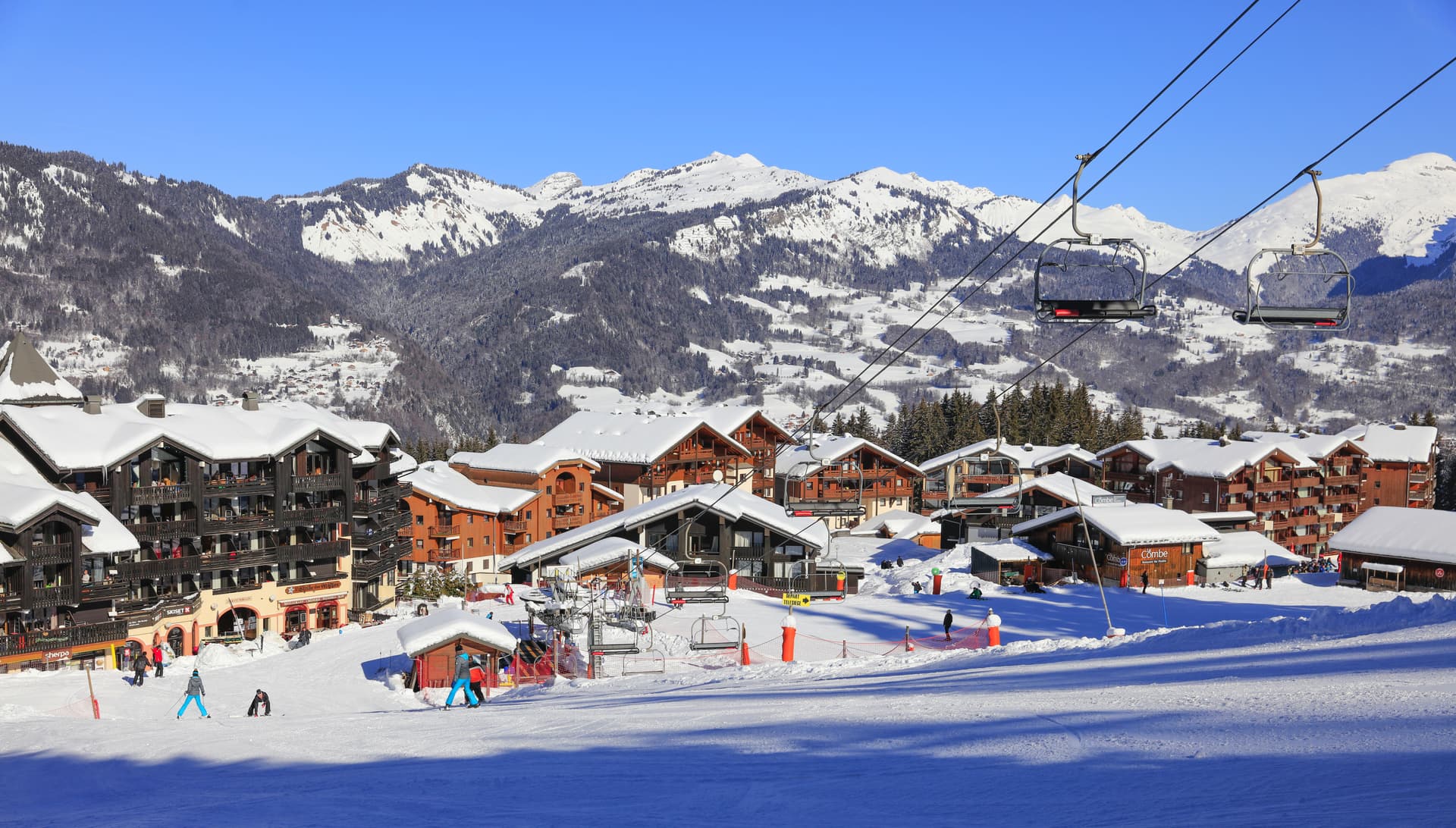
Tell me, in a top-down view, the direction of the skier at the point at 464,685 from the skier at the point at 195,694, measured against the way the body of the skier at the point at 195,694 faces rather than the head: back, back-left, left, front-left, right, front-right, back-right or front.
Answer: back-right

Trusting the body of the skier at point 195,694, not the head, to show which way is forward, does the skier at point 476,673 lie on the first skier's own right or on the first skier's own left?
on the first skier's own right

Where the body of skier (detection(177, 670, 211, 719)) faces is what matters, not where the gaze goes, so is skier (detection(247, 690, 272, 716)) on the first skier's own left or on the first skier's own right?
on the first skier's own right

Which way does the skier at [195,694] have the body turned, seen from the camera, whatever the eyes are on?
away from the camera
